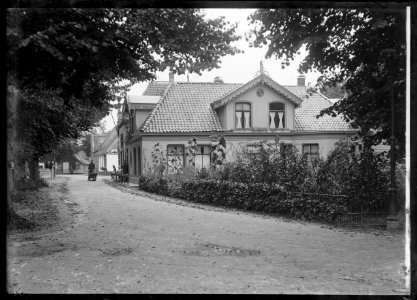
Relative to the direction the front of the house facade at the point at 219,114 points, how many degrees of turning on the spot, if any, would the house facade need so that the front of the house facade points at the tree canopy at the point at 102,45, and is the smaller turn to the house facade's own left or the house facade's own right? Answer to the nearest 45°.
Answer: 0° — it already faces it

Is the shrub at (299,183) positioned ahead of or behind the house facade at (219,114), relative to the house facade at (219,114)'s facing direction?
ahead

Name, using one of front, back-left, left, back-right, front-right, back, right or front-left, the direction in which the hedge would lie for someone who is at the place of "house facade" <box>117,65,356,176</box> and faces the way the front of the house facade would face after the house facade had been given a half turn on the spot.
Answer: back

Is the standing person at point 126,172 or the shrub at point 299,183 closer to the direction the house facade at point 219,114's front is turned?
the shrub

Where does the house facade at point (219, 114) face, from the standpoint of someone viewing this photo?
facing the viewer
